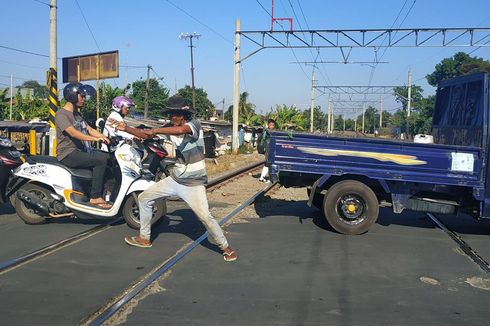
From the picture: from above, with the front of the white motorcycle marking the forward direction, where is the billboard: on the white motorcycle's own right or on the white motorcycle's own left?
on the white motorcycle's own left

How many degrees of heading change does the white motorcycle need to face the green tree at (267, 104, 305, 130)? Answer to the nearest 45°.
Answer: approximately 45° to its left

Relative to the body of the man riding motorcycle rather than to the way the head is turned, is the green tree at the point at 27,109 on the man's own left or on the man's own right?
on the man's own left

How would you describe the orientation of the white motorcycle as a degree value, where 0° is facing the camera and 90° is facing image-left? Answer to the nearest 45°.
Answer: approximately 270°

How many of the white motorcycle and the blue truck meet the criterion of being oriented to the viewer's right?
2

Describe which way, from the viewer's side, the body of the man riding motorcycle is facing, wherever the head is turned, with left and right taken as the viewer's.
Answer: facing to the right of the viewer

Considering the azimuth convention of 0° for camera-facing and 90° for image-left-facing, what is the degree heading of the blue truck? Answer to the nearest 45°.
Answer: approximately 270°

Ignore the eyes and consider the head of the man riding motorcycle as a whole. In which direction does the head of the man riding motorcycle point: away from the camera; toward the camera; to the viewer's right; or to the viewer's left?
to the viewer's right

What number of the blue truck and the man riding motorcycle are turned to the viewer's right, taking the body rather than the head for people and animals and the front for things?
2
